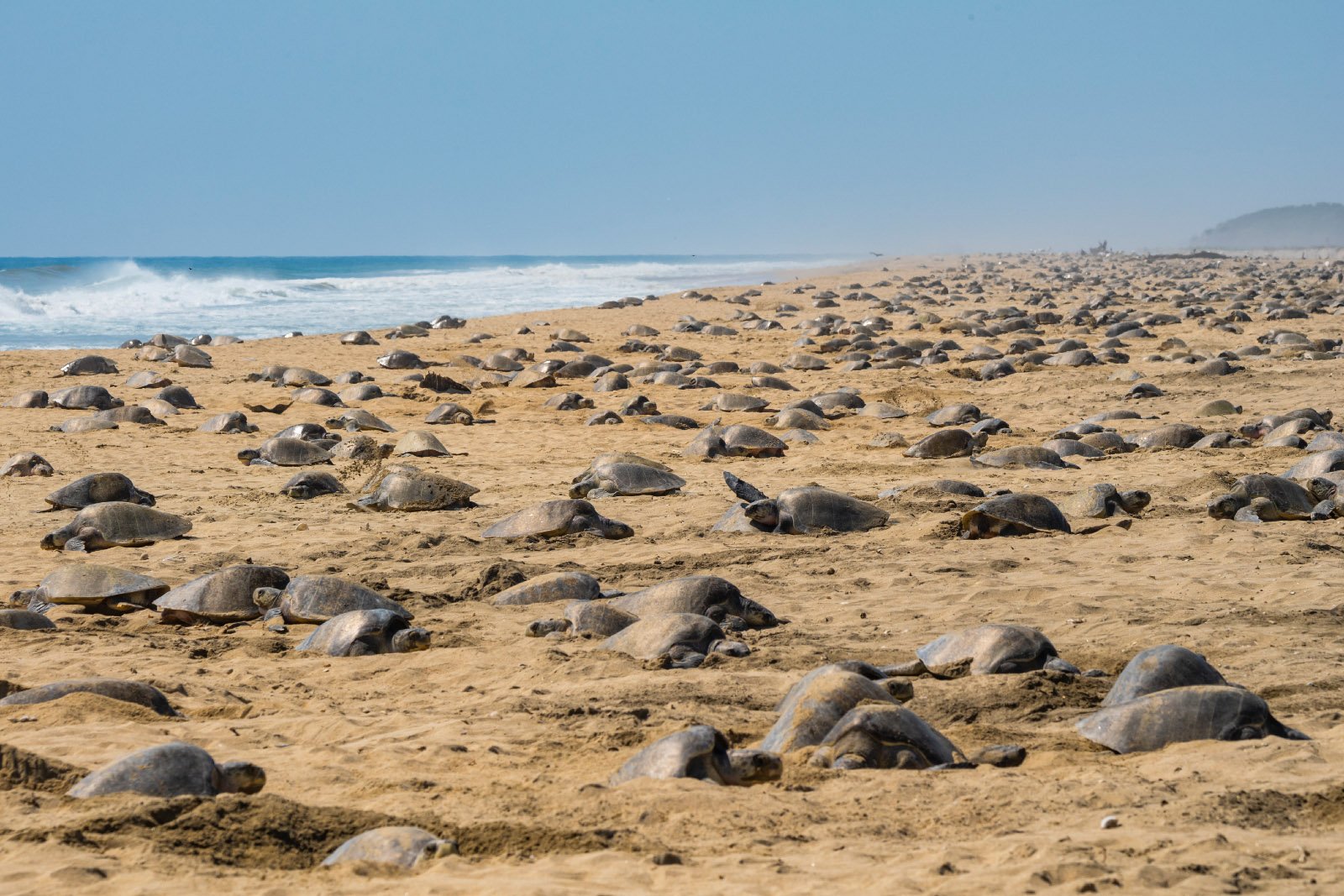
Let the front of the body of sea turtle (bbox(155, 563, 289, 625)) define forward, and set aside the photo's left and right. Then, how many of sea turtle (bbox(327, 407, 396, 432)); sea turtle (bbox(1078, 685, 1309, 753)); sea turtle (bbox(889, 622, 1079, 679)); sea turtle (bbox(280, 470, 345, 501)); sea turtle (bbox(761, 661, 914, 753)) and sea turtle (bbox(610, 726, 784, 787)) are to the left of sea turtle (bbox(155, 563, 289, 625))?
2

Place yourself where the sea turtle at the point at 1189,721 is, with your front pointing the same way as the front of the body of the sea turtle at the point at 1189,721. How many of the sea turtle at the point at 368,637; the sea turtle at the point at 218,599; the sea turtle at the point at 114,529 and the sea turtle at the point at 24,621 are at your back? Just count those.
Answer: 4

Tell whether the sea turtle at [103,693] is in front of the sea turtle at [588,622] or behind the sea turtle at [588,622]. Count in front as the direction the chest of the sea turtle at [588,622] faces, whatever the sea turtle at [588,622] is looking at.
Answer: in front

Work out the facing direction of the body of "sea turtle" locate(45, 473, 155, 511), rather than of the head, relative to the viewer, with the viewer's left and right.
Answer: facing to the right of the viewer

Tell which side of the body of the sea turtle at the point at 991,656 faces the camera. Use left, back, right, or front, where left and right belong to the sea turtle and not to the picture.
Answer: right

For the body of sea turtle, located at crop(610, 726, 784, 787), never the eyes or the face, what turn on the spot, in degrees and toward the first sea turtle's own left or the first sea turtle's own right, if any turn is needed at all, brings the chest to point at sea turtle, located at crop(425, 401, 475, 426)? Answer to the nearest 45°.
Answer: approximately 90° to the first sea turtle's own left

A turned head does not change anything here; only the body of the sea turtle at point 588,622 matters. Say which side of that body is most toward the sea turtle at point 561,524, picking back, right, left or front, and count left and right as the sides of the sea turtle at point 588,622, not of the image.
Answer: right

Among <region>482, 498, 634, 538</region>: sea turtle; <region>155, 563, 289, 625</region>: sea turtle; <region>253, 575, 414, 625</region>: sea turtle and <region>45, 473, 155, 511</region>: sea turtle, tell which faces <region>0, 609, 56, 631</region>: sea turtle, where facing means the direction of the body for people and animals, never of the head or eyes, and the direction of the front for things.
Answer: <region>253, 575, 414, 625</region>: sea turtle

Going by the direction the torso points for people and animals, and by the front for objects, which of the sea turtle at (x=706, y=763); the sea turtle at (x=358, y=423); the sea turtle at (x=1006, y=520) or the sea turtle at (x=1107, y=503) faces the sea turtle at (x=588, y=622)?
the sea turtle at (x=1006, y=520)

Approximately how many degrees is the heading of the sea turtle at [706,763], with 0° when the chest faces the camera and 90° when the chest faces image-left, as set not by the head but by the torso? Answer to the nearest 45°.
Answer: approximately 270°

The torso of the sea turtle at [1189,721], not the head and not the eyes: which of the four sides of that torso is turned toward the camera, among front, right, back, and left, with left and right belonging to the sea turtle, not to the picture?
right

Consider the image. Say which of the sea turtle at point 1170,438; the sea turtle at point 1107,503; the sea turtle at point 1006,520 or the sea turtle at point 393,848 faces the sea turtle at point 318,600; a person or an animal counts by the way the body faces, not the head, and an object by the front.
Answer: the sea turtle at point 1006,520

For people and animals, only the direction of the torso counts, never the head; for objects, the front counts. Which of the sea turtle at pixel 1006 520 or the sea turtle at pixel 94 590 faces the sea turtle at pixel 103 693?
the sea turtle at pixel 1006 520
